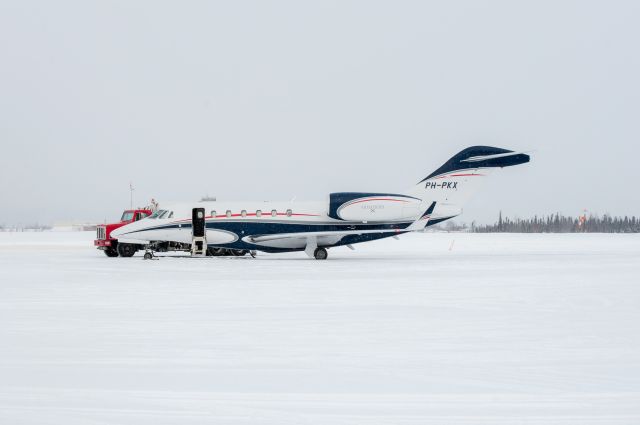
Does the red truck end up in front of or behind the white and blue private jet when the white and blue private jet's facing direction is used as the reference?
in front

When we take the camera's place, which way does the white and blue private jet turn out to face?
facing to the left of the viewer
